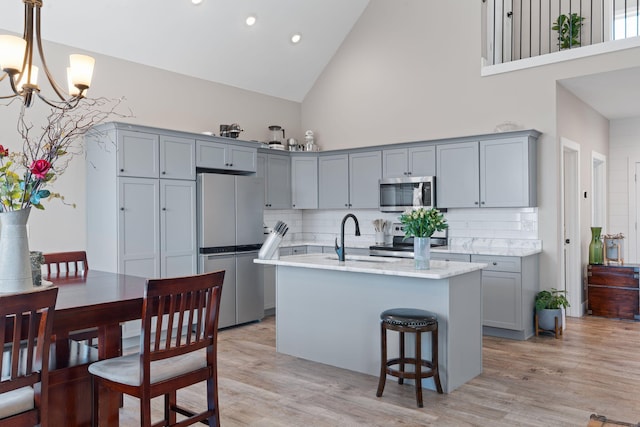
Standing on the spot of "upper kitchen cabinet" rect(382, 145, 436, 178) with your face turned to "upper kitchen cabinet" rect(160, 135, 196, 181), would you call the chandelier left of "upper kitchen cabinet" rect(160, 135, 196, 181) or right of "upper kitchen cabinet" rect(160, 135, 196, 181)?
left

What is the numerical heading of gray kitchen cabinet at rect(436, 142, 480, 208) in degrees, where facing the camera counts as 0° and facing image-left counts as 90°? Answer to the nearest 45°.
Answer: approximately 45°

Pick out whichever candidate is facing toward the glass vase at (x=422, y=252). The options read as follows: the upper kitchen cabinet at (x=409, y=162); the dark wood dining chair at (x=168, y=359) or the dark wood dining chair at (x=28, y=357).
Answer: the upper kitchen cabinet

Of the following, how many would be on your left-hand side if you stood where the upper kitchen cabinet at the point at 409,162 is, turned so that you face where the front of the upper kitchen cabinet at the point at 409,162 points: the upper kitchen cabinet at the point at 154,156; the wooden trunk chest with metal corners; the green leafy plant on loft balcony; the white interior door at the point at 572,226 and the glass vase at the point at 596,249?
4

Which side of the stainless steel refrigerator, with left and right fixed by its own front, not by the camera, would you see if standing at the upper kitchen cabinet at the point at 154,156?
right

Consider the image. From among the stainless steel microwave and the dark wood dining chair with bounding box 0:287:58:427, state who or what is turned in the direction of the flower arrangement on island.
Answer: the stainless steel microwave
